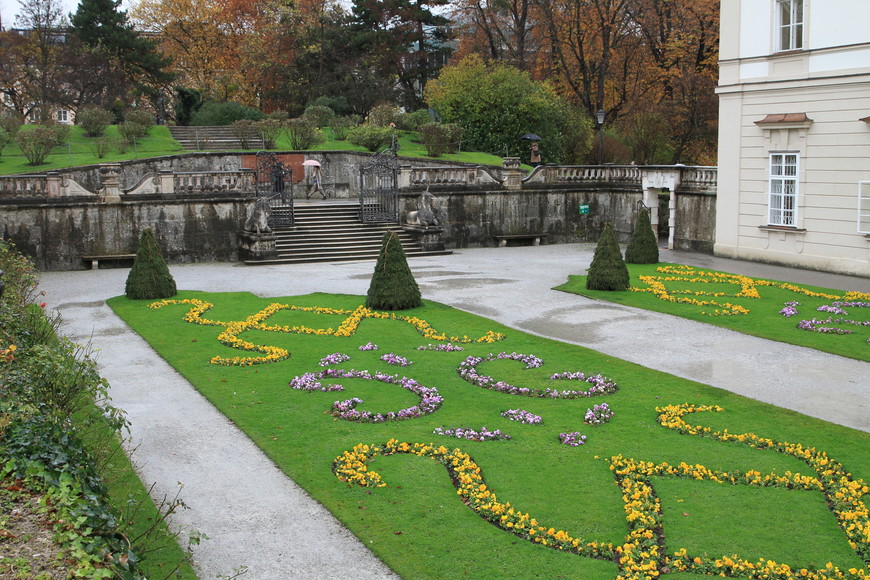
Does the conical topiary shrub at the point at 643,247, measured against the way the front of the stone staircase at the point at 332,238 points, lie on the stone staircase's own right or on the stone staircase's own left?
on the stone staircase's own left

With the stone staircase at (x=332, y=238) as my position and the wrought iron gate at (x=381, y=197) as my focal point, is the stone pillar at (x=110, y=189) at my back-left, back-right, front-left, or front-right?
back-left

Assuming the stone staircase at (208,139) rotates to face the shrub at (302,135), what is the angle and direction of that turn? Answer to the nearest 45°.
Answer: approximately 45° to its left

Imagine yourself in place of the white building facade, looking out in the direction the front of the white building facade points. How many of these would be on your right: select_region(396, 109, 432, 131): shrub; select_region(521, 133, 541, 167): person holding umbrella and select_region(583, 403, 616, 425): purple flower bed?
2

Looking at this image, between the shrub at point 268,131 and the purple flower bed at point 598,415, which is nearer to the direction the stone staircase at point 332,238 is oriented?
the purple flower bed

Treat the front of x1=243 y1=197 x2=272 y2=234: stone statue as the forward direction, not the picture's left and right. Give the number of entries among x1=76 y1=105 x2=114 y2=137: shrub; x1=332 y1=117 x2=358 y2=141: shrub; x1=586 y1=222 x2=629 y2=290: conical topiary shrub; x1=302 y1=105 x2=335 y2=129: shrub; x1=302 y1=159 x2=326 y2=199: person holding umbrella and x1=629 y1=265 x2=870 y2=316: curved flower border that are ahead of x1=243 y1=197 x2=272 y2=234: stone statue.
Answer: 2

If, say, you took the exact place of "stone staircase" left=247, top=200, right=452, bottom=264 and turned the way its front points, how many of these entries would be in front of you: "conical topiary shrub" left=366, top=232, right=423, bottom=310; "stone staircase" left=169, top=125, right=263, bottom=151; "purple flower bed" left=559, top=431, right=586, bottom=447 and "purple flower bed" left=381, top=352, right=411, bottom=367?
3

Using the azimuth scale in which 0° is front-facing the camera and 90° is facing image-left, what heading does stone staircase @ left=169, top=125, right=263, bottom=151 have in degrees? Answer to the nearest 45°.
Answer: approximately 0°

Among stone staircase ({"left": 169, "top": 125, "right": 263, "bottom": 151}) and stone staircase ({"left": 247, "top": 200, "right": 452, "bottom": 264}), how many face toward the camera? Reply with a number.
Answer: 2

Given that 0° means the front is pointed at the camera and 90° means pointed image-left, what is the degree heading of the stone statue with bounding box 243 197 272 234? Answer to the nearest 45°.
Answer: approximately 315°

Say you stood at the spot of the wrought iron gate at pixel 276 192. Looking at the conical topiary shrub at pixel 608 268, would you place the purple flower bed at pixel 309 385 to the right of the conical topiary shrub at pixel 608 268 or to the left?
right
